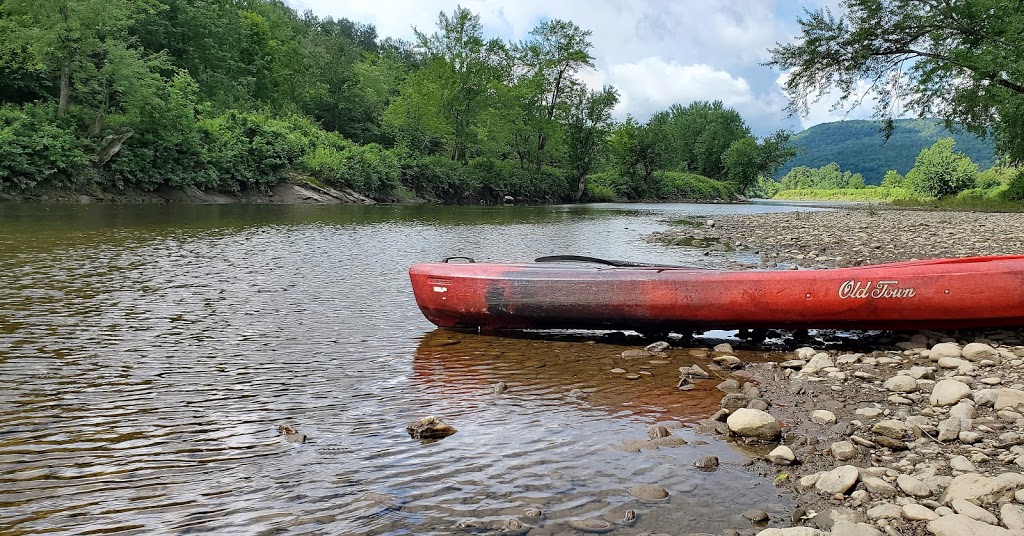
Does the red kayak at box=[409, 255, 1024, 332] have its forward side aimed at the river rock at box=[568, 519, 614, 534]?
no

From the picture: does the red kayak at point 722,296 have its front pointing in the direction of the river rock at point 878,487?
no

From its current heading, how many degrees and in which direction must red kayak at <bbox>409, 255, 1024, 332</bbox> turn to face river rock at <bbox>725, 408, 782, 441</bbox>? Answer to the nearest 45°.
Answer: approximately 90° to its right

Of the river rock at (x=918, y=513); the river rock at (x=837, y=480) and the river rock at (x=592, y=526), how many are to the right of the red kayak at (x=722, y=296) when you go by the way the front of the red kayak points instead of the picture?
3

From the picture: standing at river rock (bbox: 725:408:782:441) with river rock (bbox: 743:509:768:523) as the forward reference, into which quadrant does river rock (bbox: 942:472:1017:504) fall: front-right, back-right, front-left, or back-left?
front-left

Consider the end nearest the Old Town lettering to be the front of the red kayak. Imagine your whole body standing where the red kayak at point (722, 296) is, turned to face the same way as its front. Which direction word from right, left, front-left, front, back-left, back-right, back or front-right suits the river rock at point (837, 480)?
right

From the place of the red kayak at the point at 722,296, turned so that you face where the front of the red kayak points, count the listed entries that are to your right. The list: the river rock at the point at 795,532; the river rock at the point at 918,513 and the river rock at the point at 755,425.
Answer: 3

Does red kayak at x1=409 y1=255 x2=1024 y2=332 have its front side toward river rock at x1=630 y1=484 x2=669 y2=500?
no

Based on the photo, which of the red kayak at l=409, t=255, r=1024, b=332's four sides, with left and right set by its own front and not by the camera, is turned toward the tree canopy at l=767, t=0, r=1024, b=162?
left

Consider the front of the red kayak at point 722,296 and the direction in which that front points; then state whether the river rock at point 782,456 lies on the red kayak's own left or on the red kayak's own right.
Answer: on the red kayak's own right

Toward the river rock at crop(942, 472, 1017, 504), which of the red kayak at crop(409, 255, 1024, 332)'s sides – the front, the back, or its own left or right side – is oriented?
right

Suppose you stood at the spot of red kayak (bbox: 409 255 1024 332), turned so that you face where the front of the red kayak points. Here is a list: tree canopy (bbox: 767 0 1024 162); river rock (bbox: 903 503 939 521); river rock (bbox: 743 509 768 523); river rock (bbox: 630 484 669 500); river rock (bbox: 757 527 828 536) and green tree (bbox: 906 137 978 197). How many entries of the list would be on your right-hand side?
4

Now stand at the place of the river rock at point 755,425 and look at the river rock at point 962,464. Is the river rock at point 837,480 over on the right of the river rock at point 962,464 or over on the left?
right

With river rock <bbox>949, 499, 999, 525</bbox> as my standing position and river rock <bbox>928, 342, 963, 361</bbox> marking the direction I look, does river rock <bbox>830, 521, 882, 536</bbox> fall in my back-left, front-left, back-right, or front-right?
back-left

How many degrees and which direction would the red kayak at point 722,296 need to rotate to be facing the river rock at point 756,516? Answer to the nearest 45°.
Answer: approximately 90° to its right

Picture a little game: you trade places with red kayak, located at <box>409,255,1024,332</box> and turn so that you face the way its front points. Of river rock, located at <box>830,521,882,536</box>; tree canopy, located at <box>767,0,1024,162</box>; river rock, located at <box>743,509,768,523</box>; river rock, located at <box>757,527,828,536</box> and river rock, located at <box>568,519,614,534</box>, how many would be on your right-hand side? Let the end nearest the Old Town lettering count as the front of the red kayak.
4

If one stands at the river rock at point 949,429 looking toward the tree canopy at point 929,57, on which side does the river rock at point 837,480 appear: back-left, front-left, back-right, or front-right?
back-left
